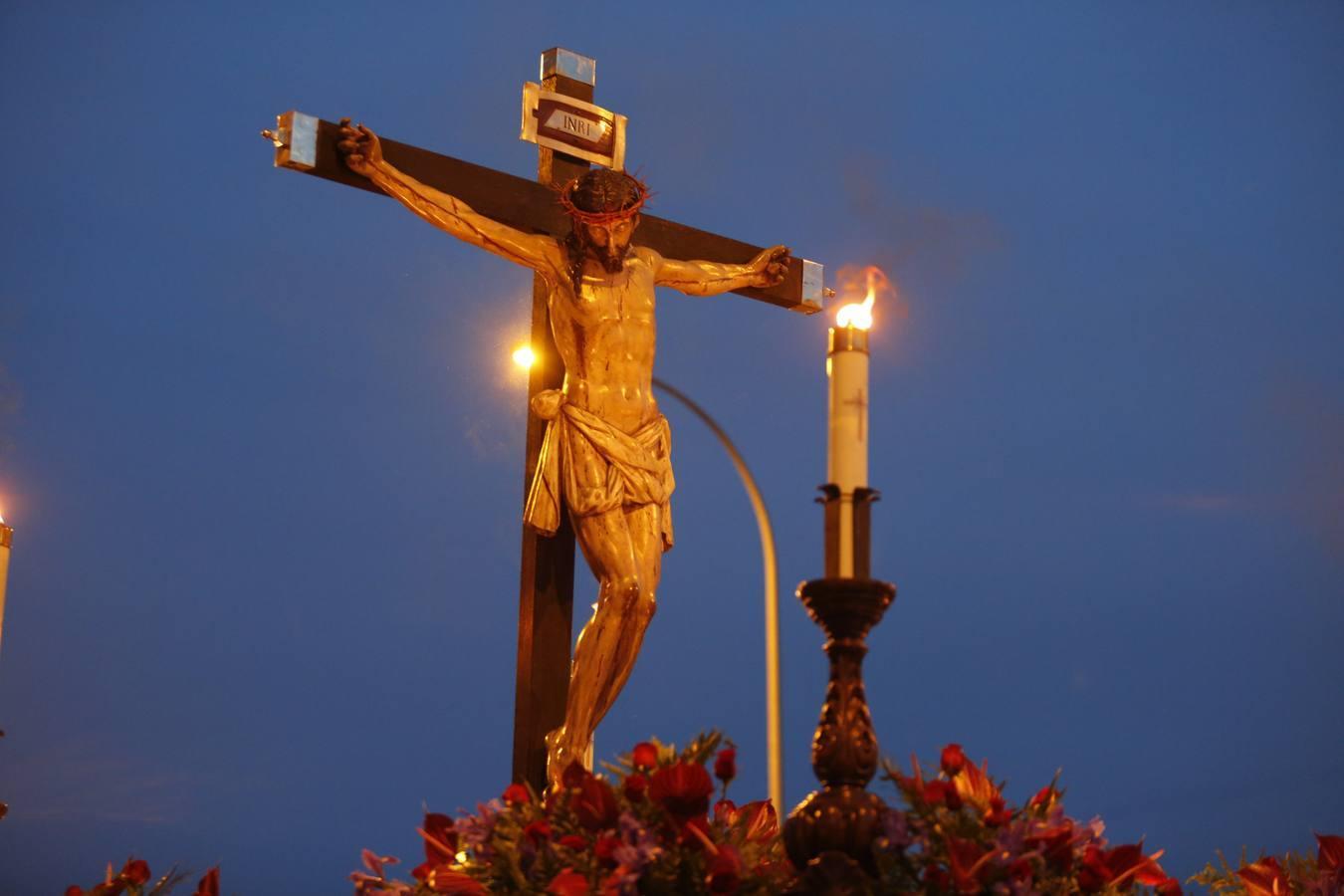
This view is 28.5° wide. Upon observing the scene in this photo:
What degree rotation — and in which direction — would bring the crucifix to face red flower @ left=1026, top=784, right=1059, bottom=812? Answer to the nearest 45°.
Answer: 0° — it already faces it

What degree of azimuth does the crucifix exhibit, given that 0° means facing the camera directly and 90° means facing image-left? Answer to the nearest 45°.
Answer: approximately 315°

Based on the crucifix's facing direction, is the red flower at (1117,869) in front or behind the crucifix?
in front

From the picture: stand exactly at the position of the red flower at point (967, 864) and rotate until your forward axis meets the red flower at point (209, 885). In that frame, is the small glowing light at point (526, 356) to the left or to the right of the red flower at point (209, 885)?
right

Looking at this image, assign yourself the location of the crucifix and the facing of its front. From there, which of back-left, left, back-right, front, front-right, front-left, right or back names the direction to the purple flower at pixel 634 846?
front-right

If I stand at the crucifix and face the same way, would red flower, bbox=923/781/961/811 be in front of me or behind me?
in front

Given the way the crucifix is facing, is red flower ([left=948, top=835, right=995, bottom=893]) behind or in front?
in front
